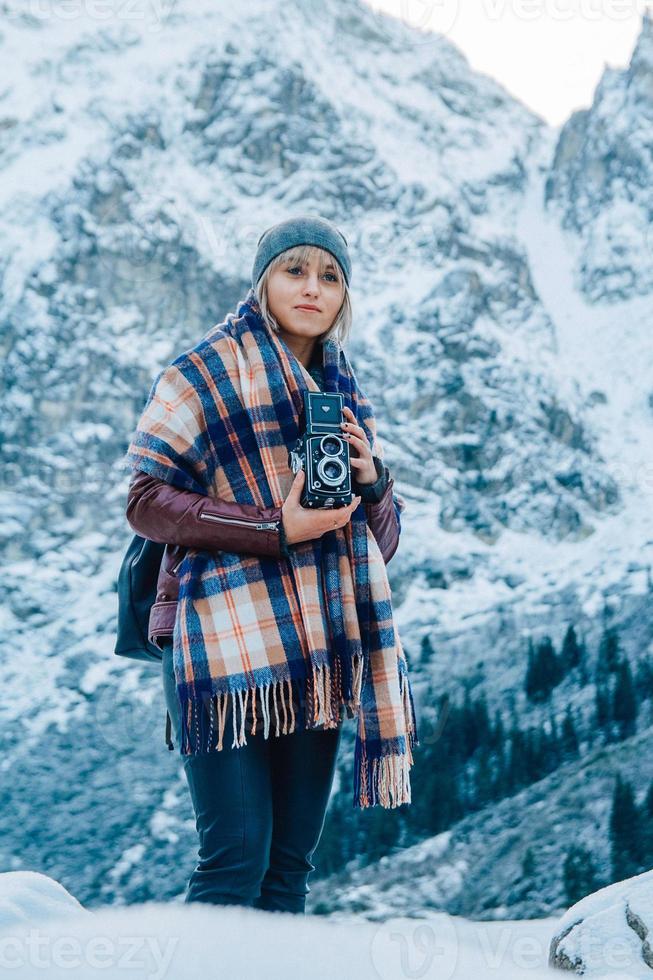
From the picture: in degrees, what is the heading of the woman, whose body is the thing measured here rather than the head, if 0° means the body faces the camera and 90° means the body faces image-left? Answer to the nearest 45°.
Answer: approximately 315°

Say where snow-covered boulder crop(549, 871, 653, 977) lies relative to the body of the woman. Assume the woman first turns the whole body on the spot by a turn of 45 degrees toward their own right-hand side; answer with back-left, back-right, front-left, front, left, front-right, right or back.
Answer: back-left
